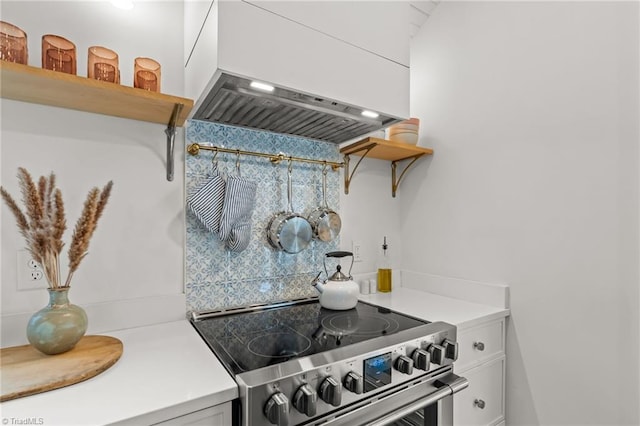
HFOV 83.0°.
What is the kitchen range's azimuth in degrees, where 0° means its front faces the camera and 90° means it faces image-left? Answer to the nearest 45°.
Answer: approximately 315°

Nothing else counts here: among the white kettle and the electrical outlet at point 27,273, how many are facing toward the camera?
1

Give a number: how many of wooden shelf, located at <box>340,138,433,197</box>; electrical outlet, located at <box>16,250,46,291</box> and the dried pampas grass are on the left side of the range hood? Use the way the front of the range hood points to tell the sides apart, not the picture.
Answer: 1

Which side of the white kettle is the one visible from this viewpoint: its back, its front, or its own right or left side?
left

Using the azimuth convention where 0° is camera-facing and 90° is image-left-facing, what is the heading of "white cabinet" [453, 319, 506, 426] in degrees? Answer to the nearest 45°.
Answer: approximately 315°

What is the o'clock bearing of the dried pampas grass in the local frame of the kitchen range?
The dried pampas grass is roughly at 4 o'clock from the kitchen range.
